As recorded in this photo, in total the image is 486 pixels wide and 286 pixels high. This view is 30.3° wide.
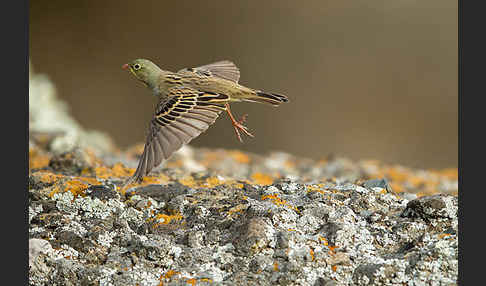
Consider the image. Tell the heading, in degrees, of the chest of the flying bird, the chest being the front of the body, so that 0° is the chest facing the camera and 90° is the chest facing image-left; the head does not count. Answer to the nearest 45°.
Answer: approximately 90°
